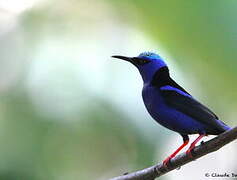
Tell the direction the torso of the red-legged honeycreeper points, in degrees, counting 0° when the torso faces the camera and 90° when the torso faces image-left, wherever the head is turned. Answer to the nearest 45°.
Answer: approximately 90°
